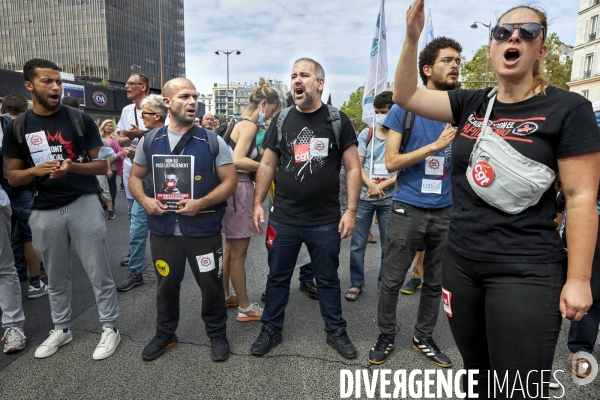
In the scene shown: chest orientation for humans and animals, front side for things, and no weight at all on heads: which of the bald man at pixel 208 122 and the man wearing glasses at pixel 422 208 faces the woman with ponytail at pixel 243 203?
the bald man

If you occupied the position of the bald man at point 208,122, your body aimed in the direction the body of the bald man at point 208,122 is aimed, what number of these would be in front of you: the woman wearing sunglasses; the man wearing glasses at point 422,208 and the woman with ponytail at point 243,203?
3

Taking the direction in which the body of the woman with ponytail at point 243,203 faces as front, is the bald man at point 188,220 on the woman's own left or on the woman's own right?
on the woman's own right
